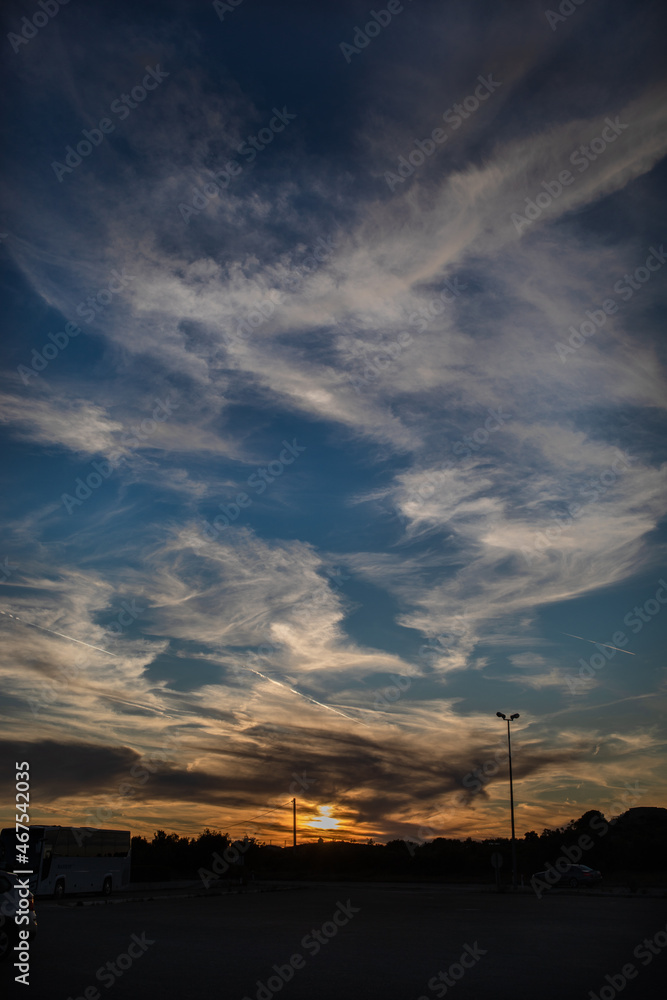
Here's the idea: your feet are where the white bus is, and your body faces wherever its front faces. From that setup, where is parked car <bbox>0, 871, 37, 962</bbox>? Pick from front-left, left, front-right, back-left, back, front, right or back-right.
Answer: front-left

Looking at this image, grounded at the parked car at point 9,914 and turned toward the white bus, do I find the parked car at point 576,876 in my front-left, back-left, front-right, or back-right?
front-right

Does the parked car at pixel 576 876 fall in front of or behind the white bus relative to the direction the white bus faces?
behind

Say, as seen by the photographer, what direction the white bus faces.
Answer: facing the viewer and to the left of the viewer
